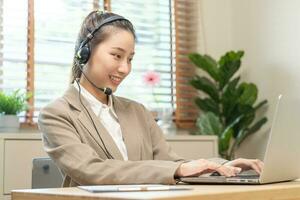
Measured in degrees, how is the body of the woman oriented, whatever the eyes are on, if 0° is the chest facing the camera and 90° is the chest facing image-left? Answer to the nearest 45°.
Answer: approximately 315°

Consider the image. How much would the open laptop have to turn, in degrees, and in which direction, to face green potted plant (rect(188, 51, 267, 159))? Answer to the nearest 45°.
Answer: approximately 45° to its right

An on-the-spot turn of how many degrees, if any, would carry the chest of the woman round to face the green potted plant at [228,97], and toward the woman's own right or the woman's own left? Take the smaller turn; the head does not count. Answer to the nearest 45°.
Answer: approximately 135° to the woman's own left

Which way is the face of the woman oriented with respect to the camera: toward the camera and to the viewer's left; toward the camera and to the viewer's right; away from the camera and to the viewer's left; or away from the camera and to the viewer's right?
toward the camera and to the viewer's right

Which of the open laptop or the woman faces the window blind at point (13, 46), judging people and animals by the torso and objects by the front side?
the open laptop

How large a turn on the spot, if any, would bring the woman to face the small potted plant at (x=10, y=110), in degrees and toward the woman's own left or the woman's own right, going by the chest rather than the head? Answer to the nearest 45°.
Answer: approximately 180°

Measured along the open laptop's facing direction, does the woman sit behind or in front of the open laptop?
in front

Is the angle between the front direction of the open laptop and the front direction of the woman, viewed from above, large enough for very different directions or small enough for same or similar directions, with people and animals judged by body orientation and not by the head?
very different directions

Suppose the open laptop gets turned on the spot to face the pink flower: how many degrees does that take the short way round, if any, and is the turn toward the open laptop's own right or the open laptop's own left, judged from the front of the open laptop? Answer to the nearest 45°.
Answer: approximately 45° to the open laptop's own right

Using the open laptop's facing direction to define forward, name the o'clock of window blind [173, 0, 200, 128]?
The window blind is roughly at 1 o'clock from the open laptop.

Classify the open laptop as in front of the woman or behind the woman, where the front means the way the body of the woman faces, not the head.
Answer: in front

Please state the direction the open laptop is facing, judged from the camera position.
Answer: facing away from the viewer and to the left of the viewer

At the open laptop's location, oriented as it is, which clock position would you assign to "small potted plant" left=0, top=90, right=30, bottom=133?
The small potted plant is roughly at 12 o'clock from the open laptop.
